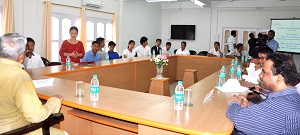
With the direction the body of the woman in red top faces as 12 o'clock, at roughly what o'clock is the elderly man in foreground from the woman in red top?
The elderly man in foreground is roughly at 12 o'clock from the woman in red top.

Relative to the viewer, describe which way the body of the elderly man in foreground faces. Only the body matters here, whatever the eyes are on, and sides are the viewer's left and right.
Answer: facing away from the viewer and to the right of the viewer

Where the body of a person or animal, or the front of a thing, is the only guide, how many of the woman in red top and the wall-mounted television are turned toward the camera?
2

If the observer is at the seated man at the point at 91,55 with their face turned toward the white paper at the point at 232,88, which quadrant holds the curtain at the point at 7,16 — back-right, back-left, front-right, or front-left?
back-right

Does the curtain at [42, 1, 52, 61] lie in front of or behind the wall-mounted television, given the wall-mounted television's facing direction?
in front

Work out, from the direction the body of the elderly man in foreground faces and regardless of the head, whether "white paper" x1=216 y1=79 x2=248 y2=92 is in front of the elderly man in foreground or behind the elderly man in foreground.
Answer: in front

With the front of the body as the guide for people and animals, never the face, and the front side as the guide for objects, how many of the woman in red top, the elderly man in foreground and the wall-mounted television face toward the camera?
2

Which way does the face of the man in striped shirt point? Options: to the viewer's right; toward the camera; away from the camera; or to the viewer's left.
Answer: to the viewer's left

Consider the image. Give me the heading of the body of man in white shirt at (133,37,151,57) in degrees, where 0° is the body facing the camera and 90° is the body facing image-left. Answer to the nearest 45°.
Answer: approximately 315°

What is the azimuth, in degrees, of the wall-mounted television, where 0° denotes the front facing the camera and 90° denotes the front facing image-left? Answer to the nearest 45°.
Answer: approximately 0°
